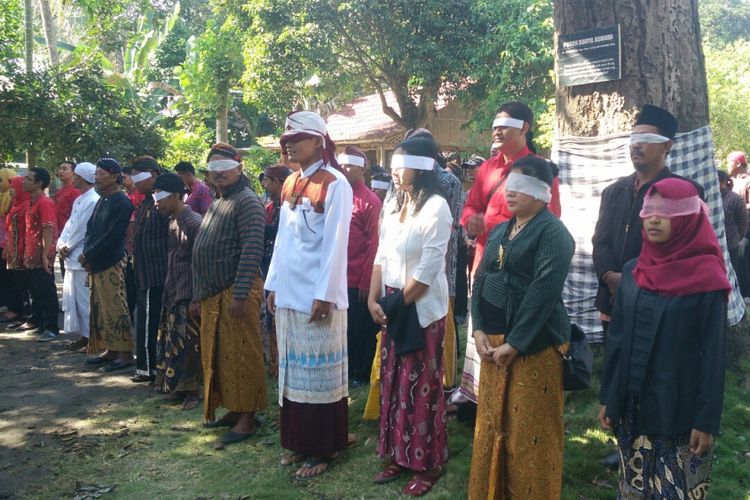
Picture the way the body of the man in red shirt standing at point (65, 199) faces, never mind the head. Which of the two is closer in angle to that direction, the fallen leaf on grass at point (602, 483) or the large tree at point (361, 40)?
the fallen leaf on grass

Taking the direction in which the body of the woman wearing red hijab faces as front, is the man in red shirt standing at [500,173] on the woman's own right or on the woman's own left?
on the woman's own right

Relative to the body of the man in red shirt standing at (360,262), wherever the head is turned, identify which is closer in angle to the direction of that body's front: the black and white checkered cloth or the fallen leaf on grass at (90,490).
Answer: the fallen leaf on grass

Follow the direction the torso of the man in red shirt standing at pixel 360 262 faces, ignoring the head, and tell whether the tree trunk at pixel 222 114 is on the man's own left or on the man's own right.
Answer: on the man's own right

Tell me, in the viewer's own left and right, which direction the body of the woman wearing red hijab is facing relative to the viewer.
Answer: facing the viewer and to the left of the viewer

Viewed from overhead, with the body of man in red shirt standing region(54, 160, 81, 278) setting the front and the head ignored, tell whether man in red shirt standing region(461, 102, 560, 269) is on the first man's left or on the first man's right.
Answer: on the first man's left

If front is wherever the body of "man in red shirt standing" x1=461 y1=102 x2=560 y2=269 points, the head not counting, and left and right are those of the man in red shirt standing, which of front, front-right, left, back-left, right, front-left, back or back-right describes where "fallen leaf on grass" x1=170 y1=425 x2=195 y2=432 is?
front-right

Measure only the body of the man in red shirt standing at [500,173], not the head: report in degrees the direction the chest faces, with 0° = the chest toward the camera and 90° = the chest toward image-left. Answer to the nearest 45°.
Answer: approximately 45°

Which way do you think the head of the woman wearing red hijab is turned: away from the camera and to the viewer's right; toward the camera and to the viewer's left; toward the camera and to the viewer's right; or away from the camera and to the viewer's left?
toward the camera and to the viewer's left
